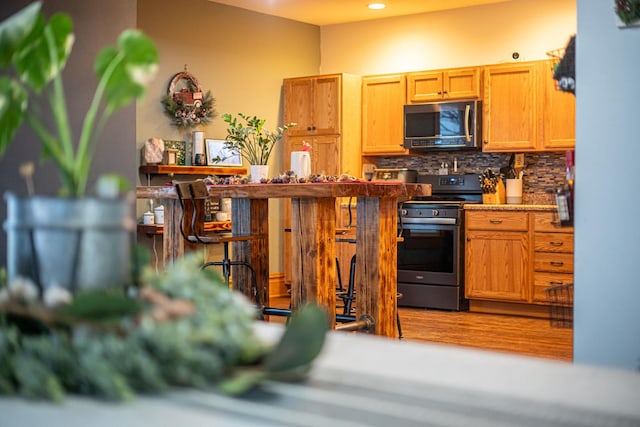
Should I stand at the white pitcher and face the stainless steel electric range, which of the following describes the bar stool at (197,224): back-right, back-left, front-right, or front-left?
back-left

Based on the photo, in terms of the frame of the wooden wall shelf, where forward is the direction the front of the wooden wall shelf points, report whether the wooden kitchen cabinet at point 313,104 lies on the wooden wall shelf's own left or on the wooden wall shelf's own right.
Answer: on the wooden wall shelf's own left

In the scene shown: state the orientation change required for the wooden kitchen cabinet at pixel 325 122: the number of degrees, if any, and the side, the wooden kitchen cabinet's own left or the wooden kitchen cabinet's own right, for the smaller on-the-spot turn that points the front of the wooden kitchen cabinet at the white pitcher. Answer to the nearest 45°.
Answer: approximately 45° to the wooden kitchen cabinet's own left

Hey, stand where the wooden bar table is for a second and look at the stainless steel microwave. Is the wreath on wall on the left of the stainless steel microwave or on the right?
left

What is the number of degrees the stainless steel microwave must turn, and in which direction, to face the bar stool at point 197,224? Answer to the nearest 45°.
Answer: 0° — it already faces it

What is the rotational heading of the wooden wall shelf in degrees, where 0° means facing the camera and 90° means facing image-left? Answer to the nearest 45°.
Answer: approximately 315°

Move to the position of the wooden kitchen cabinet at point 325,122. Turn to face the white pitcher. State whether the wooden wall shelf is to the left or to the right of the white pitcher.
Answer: right

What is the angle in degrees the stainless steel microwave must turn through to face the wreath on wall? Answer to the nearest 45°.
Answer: approximately 45° to its right
